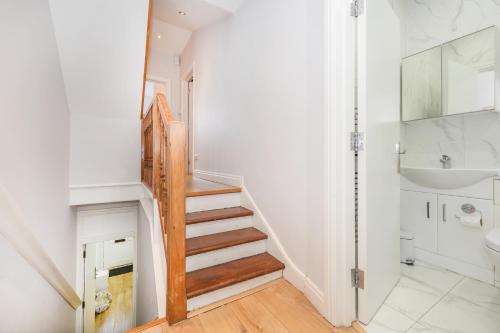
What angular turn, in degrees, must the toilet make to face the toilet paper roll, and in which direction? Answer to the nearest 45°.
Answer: approximately 90° to its right

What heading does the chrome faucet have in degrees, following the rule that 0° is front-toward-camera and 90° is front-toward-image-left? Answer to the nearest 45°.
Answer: approximately 45°

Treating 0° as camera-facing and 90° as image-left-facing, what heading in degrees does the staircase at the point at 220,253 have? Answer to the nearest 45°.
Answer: approximately 315°
